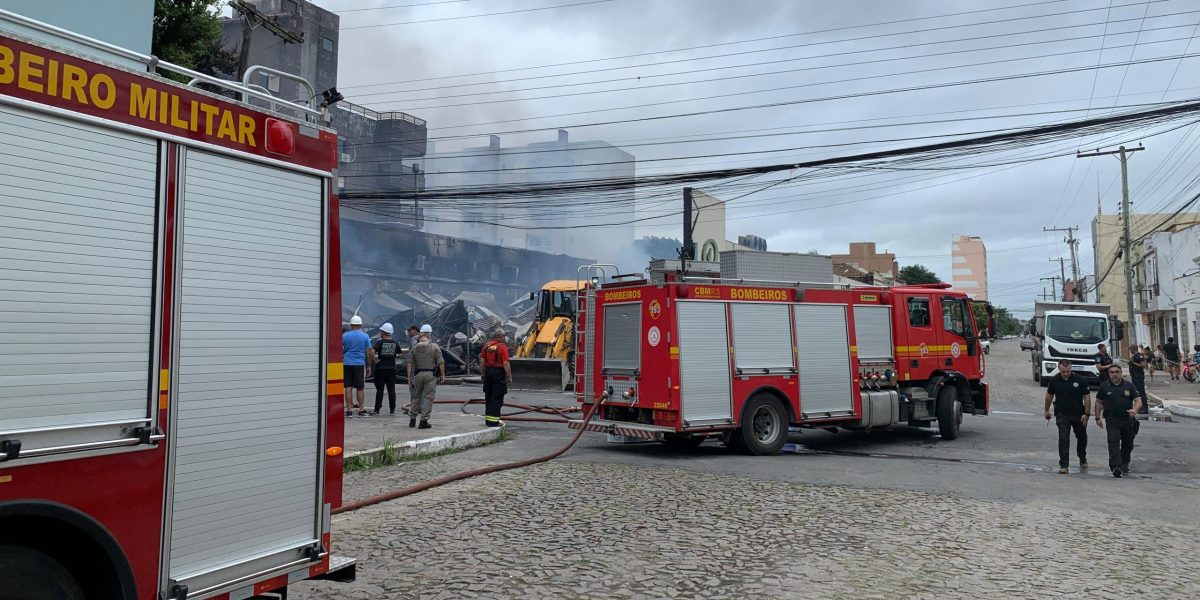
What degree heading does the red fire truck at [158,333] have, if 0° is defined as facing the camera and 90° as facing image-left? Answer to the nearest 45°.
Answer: approximately 45°

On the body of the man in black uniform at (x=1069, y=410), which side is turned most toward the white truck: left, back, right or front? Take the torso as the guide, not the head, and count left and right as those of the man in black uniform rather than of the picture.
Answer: back

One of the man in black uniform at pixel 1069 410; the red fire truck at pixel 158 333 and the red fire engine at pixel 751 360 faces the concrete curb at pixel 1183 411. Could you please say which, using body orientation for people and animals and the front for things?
the red fire engine

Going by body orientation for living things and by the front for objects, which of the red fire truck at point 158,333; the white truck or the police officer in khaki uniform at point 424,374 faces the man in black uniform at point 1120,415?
the white truck

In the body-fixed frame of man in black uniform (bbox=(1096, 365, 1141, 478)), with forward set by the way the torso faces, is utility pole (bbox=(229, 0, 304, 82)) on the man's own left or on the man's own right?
on the man's own right

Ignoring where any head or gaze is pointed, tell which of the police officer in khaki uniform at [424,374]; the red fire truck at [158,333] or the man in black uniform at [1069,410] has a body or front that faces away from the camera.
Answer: the police officer in khaki uniform

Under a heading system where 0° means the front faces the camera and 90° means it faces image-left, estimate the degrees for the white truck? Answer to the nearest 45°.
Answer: approximately 0°

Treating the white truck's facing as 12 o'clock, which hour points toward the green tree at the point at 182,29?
The green tree is roughly at 1 o'clock from the white truck.

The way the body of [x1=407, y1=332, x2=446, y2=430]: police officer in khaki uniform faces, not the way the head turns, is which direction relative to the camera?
away from the camera

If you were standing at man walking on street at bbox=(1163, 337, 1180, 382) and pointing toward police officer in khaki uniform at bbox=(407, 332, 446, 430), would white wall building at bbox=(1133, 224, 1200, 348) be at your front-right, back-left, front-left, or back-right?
back-right

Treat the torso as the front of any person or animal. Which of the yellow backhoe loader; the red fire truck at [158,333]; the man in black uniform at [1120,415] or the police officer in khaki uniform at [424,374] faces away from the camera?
the police officer in khaki uniform

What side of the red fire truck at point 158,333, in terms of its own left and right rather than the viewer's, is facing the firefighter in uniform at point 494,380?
back
